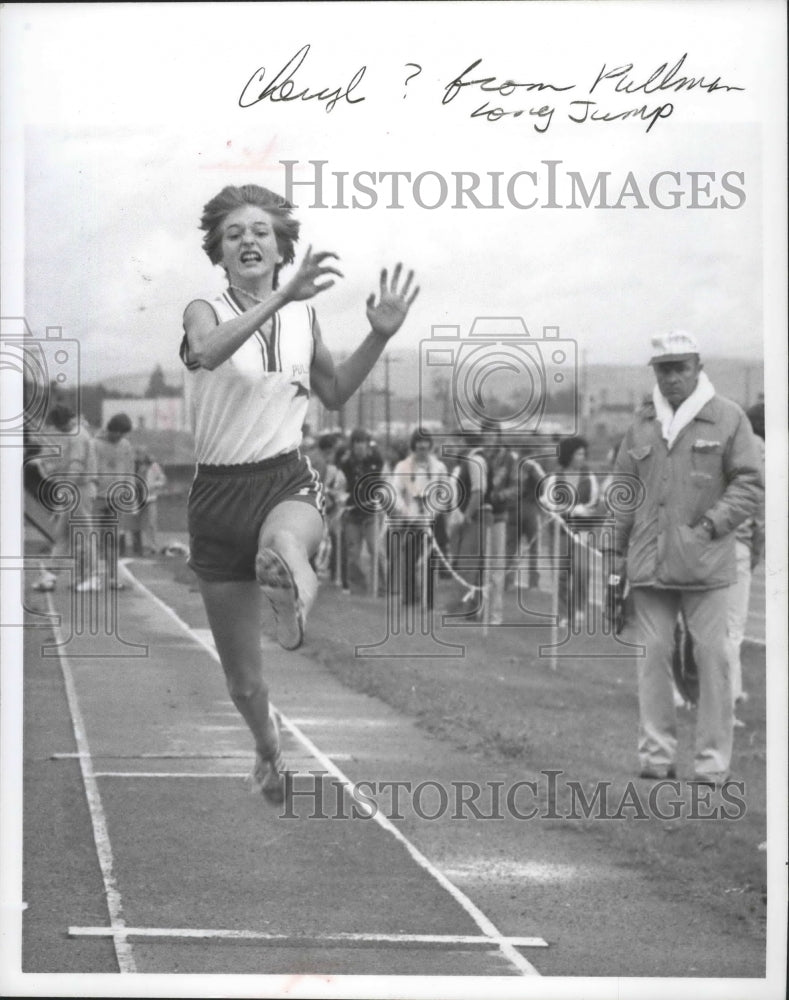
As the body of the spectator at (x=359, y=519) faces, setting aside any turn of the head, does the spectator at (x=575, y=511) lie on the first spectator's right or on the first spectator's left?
on the first spectator's left

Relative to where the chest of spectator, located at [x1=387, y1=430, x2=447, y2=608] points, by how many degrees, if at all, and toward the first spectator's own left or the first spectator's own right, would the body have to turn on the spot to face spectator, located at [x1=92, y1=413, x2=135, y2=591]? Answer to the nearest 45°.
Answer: approximately 90° to the first spectator's own right

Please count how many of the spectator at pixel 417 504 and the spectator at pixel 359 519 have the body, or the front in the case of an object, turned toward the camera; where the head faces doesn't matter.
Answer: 2
